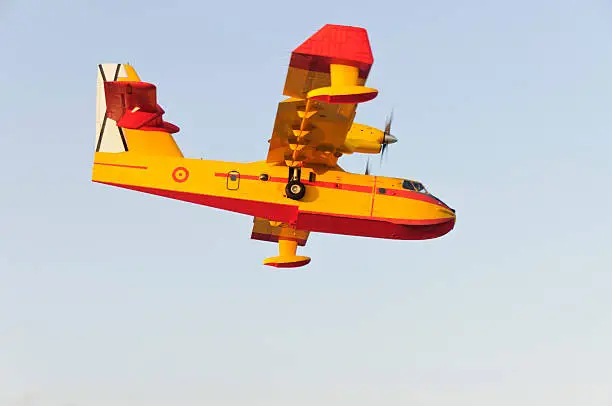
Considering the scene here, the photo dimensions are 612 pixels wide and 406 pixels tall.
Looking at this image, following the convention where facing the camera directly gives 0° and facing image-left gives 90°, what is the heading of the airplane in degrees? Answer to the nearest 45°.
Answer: approximately 270°
